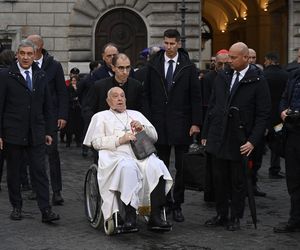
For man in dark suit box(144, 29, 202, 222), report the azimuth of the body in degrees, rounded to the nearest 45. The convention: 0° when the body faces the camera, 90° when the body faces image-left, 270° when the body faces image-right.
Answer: approximately 0°

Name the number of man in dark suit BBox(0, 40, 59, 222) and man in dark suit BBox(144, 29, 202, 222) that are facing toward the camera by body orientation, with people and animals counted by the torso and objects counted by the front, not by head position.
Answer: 2

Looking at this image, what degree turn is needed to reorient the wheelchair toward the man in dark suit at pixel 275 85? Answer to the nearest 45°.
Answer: approximately 90° to its left

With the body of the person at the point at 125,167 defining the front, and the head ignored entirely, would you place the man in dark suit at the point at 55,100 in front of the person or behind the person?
behind

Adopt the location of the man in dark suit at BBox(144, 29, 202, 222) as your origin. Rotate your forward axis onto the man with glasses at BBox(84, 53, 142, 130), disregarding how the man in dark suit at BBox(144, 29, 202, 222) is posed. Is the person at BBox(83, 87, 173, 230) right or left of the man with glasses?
left
